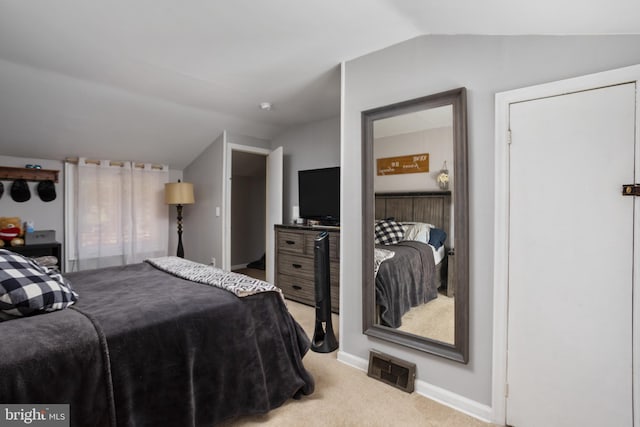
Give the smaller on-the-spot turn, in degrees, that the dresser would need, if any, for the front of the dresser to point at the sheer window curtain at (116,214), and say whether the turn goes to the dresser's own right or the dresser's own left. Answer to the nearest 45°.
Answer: approximately 45° to the dresser's own right

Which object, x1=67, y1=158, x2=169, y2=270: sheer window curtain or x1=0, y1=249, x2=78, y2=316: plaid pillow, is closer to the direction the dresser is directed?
the plaid pillow

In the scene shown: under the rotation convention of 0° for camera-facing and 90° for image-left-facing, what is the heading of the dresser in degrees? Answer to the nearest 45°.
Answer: approximately 45°

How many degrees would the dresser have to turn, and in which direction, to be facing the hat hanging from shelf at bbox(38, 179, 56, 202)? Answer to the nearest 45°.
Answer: approximately 45° to its right

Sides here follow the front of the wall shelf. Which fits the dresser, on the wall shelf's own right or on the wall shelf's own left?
on the wall shelf's own left

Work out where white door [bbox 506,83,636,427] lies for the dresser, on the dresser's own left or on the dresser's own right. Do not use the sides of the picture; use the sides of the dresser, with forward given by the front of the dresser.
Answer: on the dresser's own left

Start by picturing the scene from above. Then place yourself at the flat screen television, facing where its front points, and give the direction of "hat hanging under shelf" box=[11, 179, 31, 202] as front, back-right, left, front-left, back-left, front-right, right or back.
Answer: front-right

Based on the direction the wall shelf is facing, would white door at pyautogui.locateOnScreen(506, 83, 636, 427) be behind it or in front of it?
in front

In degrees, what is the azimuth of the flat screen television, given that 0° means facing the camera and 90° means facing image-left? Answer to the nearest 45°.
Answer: approximately 45°
